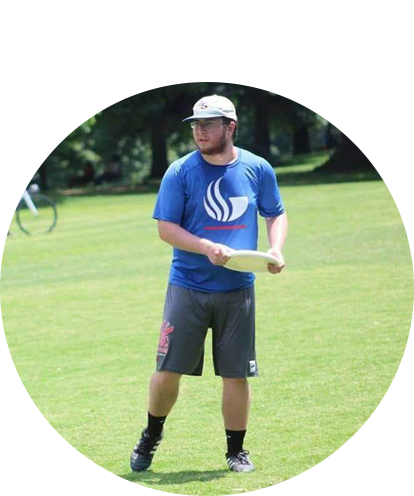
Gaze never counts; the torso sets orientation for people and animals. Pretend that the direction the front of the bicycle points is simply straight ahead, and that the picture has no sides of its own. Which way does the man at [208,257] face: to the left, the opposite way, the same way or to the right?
to the right

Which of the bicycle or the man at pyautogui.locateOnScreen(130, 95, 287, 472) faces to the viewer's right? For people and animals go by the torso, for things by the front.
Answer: the bicycle

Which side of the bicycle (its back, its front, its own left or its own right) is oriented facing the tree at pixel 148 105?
left

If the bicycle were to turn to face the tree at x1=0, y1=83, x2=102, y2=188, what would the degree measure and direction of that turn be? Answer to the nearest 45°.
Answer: approximately 90° to its left

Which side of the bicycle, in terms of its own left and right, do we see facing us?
right

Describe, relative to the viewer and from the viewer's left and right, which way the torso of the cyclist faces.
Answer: facing to the right of the viewer

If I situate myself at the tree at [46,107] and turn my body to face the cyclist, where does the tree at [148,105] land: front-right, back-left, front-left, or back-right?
back-left

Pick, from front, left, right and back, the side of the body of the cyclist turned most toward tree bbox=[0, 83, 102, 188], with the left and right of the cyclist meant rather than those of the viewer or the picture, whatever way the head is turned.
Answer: left

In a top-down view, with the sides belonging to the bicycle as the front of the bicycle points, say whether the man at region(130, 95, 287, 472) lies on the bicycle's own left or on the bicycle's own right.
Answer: on the bicycle's own right
